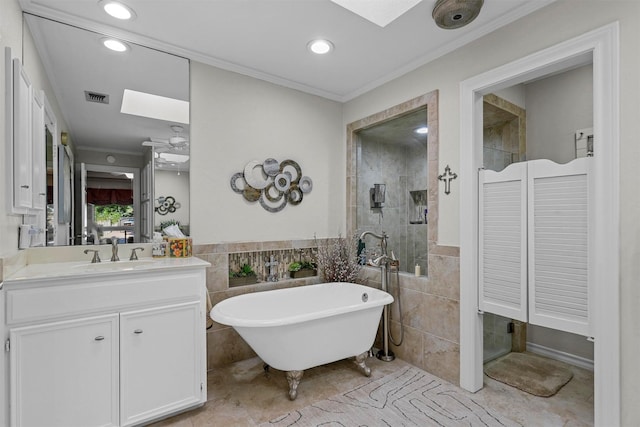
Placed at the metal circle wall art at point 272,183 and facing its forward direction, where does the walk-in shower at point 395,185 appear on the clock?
The walk-in shower is roughly at 10 o'clock from the metal circle wall art.

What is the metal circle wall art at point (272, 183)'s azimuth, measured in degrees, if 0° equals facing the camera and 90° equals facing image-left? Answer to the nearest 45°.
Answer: approximately 315°

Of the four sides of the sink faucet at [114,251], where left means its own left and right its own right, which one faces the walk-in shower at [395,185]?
left

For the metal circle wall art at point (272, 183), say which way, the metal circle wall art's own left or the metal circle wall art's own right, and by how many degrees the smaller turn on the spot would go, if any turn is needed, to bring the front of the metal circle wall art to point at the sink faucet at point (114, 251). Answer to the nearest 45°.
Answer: approximately 90° to the metal circle wall art's own right

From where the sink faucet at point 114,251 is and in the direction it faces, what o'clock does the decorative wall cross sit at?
The decorative wall cross is roughly at 10 o'clock from the sink faucet.

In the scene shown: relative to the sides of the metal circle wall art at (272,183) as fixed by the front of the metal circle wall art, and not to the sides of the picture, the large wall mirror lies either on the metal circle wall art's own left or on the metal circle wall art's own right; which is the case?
on the metal circle wall art's own right

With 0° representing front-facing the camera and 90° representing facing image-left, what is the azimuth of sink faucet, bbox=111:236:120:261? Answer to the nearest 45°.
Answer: approximately 0°
